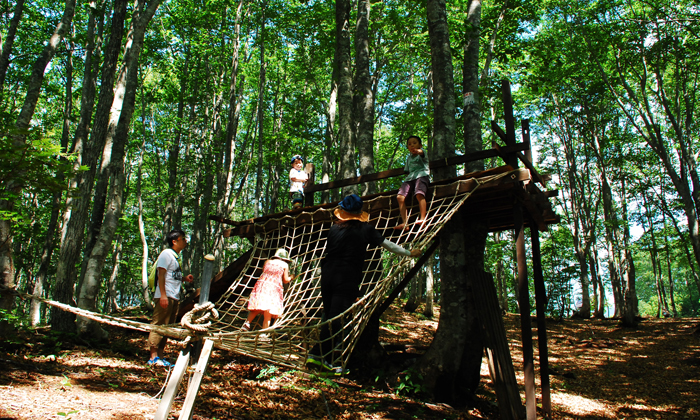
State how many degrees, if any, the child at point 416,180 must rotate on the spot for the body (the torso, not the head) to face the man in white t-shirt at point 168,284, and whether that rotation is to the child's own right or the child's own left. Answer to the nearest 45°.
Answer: approximately 45° to the child's own right

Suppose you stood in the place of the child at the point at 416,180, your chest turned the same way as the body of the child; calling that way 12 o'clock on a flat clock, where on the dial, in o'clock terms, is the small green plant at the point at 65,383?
The small green plant is roughly at 1 o'clock from the child.

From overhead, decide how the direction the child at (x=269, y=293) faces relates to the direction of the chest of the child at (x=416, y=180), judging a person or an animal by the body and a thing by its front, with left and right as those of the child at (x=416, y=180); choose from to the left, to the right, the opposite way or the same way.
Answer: the opposite way

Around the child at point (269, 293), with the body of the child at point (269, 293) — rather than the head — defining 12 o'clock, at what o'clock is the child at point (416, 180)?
the child at point (416, 180) is roughly at 2 o'clock from the child at point (269, 293).

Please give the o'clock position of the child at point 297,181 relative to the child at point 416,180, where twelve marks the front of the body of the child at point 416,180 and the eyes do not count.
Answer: the child at point 297,181 is roughly at 3 o'clock from the child at point 416,180.

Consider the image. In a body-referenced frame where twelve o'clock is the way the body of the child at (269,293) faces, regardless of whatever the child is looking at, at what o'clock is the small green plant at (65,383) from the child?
The small green plant is roughly at 7 o'clock from the child.

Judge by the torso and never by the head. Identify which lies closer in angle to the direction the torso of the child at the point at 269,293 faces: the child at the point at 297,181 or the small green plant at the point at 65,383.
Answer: the child

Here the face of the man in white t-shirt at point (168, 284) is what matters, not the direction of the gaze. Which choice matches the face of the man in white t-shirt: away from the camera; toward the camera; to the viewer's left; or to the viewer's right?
to the viewer's right

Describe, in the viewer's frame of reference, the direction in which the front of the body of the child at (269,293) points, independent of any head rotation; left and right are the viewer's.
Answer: facing away from the viewer and to the right of the viewer
